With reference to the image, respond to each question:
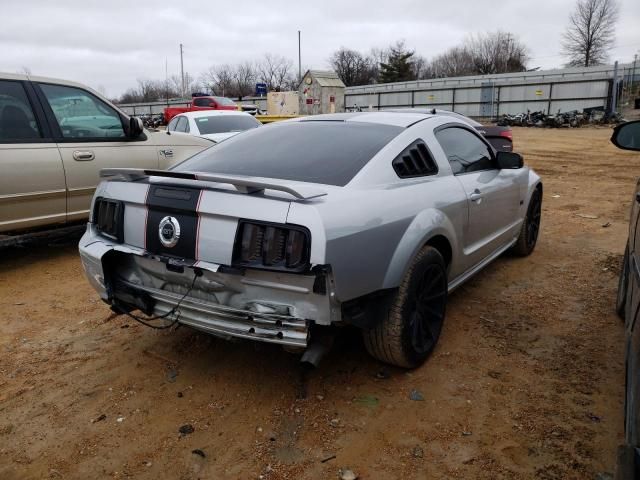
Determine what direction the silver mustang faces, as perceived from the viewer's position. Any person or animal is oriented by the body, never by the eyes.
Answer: facing away from the viewer and to the right of the viewer

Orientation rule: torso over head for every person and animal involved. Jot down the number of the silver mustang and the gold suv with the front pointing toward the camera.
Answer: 0

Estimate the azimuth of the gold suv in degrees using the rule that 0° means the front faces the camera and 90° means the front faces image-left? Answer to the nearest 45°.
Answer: approximately 225°

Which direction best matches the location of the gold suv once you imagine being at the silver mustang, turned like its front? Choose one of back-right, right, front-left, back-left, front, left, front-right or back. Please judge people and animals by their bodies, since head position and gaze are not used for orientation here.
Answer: left

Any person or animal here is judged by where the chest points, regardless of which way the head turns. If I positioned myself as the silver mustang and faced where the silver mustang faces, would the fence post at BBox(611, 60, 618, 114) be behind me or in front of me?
in front

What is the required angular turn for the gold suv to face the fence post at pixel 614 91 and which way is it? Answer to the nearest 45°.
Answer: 0° — it already faces it

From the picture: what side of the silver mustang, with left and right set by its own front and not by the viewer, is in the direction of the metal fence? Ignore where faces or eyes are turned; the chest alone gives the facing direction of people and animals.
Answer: front

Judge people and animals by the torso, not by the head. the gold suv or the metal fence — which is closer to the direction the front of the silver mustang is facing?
the metal fence

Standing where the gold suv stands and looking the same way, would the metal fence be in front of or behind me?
in front
